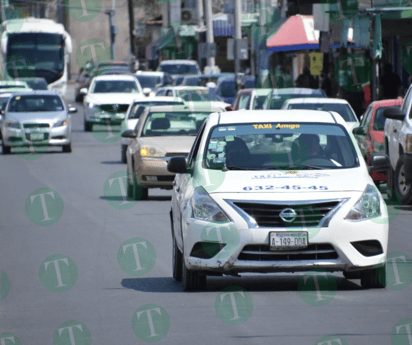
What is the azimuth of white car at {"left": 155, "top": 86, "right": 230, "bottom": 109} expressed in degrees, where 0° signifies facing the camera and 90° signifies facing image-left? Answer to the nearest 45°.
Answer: approximately 315°

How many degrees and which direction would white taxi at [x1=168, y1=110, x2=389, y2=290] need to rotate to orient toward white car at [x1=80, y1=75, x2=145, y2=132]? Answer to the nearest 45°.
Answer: approximately 180°

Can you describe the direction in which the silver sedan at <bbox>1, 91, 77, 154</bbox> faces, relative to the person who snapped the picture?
facing the viewer

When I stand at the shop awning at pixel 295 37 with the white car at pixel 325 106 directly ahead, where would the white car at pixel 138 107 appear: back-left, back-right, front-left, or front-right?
front-right

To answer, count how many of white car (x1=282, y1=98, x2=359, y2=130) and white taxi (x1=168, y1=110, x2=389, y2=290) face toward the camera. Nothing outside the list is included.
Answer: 2

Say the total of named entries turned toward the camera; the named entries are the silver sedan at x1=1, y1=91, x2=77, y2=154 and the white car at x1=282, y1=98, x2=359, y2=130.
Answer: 2

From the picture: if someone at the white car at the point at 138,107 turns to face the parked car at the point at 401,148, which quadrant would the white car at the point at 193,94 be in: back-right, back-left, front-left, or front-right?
back-left

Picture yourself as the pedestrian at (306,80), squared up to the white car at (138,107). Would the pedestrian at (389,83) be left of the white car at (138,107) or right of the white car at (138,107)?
left

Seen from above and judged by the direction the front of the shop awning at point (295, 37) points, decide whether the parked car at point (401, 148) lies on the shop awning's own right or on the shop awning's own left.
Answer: on the shop awning's own left

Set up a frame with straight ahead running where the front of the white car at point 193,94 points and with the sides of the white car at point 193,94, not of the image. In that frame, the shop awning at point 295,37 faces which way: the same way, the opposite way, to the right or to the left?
to the right

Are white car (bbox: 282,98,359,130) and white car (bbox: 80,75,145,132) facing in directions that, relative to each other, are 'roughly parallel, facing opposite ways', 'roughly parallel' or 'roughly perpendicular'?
roughly parallel

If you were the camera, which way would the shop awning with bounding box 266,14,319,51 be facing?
facing the viewer and to the left of the viewer

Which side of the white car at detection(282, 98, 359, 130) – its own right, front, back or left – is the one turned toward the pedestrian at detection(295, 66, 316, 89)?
back

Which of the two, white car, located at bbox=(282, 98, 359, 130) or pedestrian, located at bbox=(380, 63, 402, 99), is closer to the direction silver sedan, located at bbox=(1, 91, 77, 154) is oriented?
the white car

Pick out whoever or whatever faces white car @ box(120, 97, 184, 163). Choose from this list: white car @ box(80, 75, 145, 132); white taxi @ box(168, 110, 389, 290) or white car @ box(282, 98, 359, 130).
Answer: white car @ box(80, 75, 145, 132)

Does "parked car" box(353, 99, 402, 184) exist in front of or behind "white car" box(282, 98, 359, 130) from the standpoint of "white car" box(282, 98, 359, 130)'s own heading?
in front

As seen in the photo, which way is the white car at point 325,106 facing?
toward the camera

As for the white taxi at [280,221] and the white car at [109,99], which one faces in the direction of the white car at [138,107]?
the white car at [109,99]
